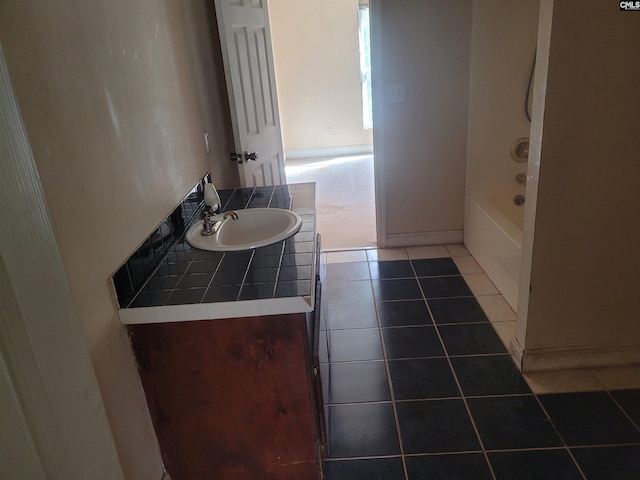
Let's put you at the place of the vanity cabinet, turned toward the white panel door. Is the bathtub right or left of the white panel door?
right

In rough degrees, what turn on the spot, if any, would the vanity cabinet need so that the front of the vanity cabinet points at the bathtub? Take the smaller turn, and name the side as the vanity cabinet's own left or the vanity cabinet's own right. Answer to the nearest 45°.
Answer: approximately 45° to the vanity cabinet's own left

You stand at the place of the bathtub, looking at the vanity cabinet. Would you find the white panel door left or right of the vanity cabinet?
right

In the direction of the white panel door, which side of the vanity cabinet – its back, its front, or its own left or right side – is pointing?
left

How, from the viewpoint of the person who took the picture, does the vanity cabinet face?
facing to the right of the viewer

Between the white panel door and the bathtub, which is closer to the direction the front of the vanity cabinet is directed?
the bathtub
